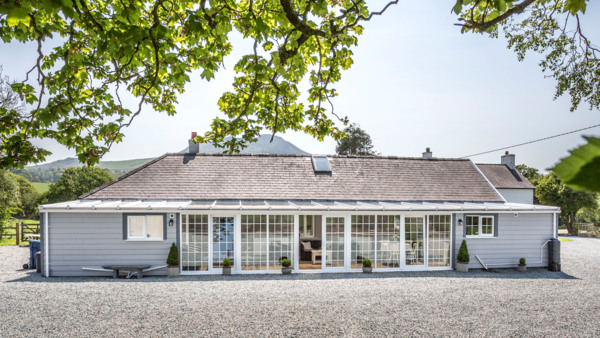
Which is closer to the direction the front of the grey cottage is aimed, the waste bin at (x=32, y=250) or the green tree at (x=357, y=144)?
the waste bin

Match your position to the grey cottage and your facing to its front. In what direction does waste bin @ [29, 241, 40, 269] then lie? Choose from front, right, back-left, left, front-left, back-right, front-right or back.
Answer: right

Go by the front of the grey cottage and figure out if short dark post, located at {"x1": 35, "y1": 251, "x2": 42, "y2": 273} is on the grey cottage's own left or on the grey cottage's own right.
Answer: on the grey cottage's own right

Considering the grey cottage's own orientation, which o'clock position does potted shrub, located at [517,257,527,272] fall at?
The potted shrub is roughly at 9 o'clock from the grey cottage.

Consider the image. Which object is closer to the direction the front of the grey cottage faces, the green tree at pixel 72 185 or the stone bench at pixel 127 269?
the stone bench

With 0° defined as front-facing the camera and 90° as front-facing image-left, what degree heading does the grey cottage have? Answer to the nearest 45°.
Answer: approximately 0°

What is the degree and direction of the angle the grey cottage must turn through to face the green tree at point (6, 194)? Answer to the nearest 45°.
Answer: approximately 135° to its right
